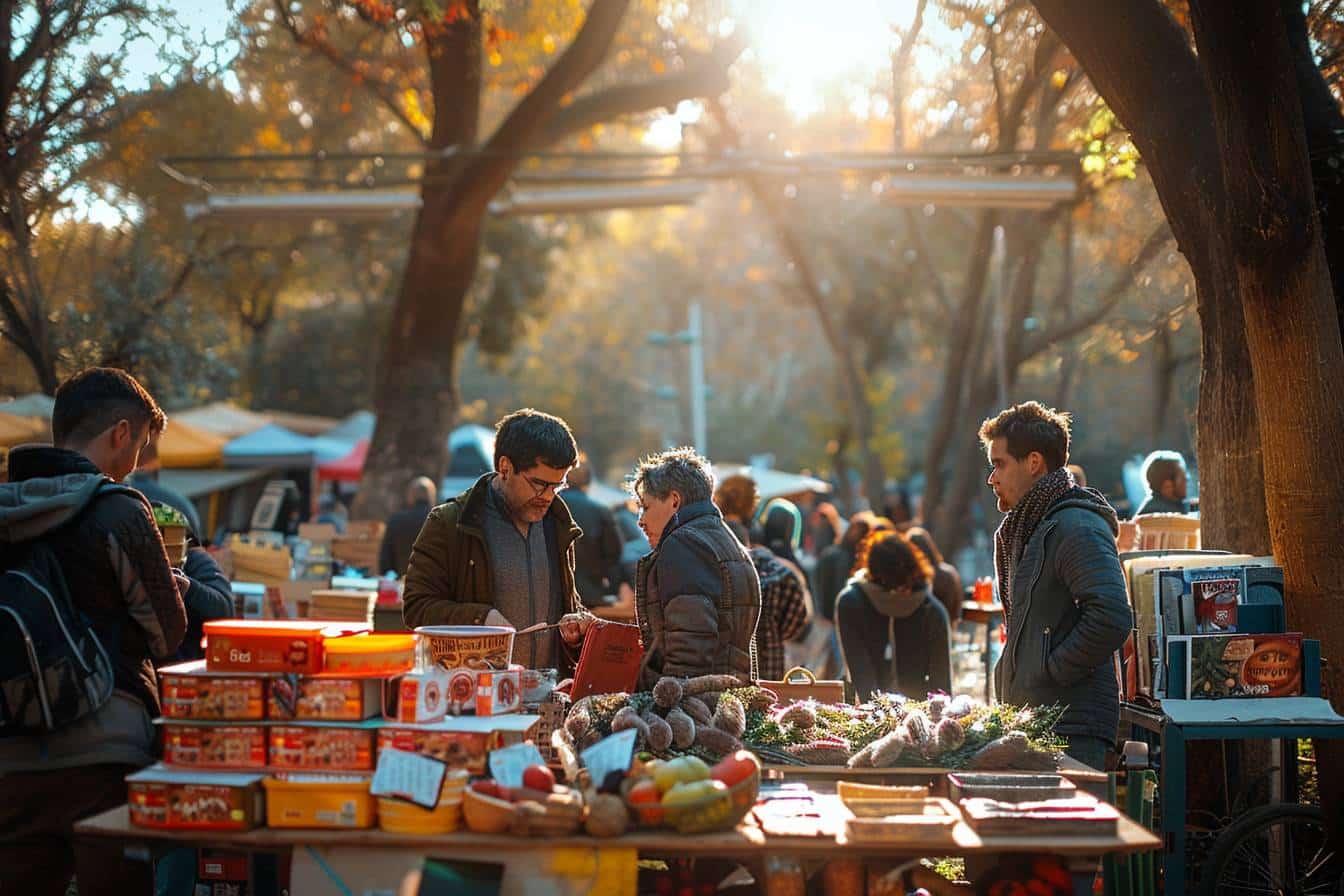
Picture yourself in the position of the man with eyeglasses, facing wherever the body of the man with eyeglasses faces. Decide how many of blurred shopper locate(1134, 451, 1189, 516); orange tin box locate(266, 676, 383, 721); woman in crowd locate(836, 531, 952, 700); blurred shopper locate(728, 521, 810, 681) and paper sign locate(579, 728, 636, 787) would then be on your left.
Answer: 3

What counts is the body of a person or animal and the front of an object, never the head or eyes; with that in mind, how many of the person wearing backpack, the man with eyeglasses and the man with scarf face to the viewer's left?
1

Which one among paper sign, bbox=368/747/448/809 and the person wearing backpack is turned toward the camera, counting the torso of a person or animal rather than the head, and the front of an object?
the paper sign

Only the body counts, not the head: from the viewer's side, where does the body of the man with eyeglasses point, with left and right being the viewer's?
facing the viewer and to the right of the viewer

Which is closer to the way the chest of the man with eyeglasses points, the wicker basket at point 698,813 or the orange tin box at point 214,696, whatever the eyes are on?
the wicker basket

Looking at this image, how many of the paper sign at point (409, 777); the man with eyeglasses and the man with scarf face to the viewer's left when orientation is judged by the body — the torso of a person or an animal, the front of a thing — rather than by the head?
1

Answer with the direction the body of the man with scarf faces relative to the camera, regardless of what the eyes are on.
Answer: to the viewer's left

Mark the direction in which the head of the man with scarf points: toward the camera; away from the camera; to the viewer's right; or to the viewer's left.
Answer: to the viewer's left

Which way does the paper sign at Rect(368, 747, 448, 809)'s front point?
toward the camera

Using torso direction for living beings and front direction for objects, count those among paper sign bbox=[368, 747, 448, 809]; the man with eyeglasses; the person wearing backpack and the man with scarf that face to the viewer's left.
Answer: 1

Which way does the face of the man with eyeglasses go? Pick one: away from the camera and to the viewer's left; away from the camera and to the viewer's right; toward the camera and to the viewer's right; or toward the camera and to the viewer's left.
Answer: toward the camera and to the viewer's right

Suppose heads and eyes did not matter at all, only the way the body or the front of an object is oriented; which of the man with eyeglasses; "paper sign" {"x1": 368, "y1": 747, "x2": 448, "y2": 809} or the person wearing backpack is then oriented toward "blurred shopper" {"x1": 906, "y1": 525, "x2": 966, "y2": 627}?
the person wearing backpack

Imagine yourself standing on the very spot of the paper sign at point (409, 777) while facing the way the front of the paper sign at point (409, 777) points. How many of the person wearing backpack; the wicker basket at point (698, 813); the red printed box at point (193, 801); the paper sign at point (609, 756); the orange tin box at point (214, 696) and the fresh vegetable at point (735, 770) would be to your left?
3

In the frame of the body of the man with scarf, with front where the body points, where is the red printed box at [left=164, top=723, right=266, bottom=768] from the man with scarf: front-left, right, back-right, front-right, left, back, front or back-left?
front-left

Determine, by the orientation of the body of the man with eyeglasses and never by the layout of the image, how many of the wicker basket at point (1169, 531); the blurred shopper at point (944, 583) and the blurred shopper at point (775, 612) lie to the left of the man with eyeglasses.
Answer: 3

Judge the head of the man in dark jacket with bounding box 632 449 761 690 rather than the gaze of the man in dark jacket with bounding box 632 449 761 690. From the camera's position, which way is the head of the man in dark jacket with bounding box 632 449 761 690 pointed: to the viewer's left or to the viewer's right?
to the viewer's left

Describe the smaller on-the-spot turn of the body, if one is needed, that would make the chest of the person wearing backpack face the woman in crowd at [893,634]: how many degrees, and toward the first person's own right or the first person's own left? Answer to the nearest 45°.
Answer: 0° — they already face them

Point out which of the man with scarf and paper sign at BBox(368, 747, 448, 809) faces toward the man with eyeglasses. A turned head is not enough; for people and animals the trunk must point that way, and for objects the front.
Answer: the man with scarf
